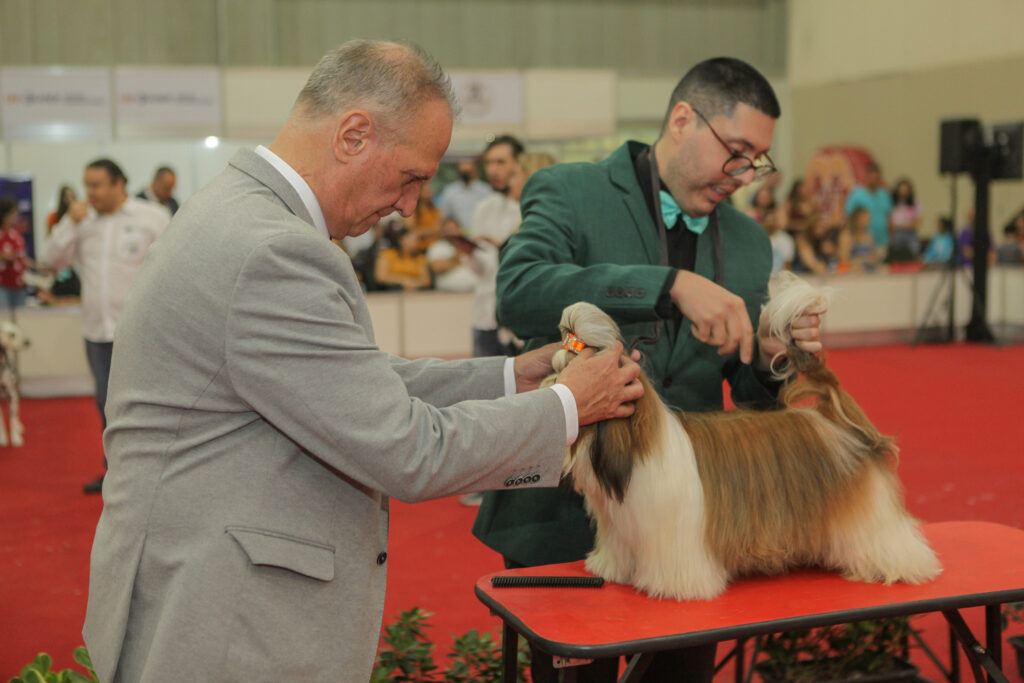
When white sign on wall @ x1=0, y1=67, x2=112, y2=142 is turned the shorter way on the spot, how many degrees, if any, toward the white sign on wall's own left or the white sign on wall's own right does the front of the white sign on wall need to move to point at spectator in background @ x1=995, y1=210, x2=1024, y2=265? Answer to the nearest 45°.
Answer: approximately 90° to the white sign on wall's own left

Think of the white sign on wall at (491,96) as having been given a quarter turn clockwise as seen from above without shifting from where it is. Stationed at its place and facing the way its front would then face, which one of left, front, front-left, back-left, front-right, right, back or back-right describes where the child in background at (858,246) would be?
back

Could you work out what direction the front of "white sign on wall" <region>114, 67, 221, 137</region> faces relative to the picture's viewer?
facing the viewer

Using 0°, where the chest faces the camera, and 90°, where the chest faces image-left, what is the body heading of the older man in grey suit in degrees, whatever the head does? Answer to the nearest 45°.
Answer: approximately 270°

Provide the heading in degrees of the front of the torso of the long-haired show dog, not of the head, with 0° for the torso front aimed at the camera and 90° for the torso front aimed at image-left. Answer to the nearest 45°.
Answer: approximately 90°

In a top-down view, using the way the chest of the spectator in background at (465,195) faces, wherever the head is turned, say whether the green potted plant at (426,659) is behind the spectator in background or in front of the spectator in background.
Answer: in front

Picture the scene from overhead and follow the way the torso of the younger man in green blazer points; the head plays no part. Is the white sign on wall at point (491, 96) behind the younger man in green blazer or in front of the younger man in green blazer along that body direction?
behind

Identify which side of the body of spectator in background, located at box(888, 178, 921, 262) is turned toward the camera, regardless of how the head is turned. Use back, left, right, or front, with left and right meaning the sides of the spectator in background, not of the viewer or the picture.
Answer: front

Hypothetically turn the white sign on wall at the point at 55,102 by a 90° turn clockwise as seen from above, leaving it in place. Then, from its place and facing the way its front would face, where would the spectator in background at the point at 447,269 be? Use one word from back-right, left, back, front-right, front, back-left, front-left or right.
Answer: back-left

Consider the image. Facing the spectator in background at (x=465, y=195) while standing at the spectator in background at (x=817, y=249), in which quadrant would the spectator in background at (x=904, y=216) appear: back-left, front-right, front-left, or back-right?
back-right

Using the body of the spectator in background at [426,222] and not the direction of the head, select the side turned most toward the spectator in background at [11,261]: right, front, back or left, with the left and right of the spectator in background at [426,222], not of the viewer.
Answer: right

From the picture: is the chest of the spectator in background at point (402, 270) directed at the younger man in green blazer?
yes

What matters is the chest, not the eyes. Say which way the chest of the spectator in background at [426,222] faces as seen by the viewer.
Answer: toward the camera

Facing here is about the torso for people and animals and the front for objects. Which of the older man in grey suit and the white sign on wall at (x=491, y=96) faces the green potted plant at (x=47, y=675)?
the white sign on wall

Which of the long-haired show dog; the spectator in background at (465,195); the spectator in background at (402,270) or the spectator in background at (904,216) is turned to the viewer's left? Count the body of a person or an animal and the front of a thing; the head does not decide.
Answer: the long-haired show dog

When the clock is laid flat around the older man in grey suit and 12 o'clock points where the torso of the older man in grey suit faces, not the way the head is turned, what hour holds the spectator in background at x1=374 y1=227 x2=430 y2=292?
The spectator in background is roughly at 9 o'clock from the older man in grey suit.
